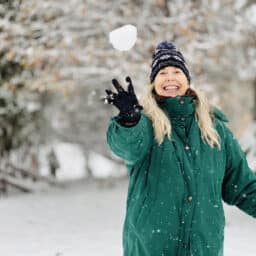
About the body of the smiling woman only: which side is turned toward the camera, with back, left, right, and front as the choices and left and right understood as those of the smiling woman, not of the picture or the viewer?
front
